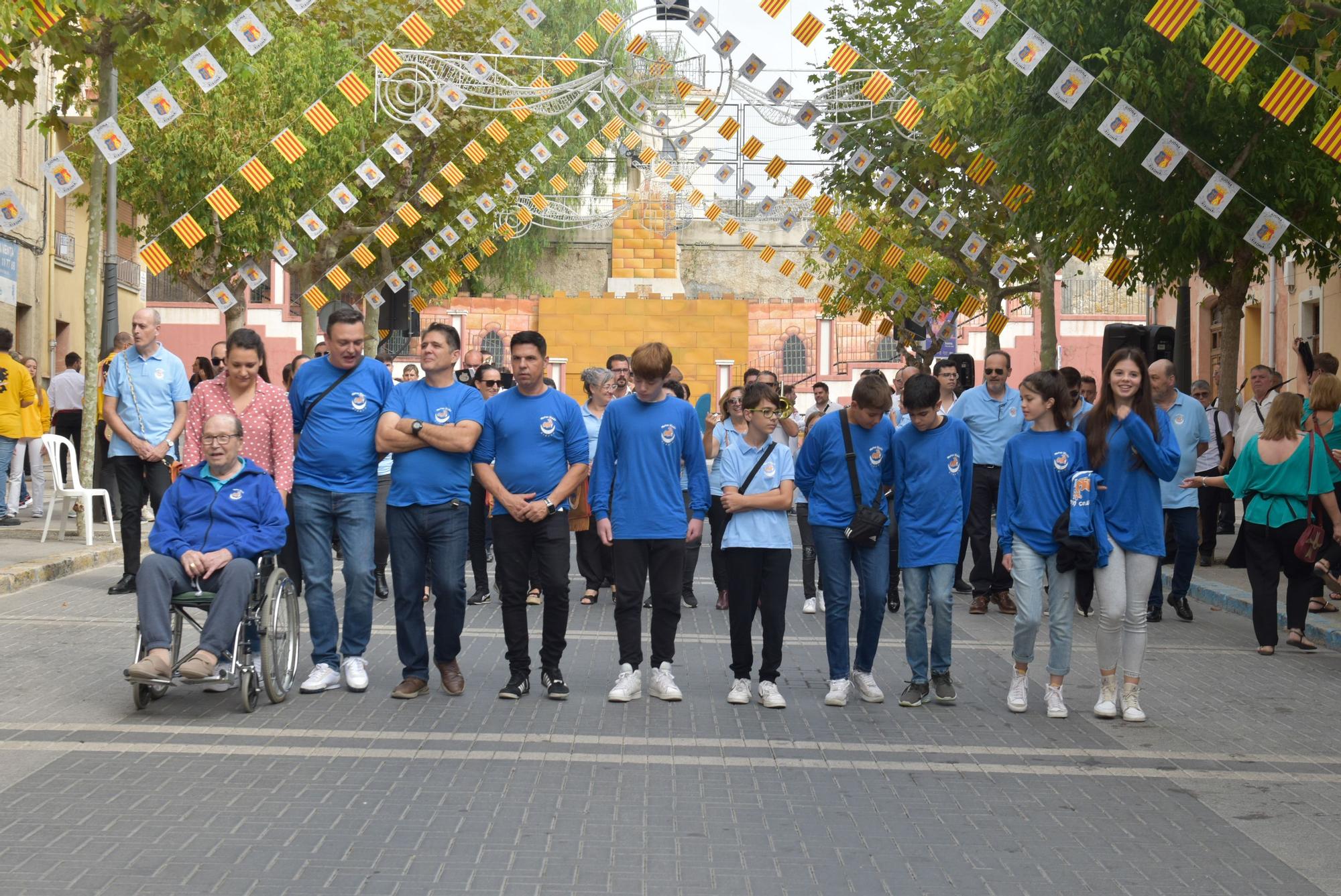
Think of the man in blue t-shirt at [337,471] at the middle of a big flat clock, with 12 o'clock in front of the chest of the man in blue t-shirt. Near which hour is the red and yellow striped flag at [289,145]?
The red and yellow striped flag is roughly at 6 o'clock from the man in blue t-shirt.

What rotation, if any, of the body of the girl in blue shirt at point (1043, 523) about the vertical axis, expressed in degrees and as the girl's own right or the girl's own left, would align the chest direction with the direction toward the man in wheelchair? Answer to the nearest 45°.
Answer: approximately 90° to the girl's own right

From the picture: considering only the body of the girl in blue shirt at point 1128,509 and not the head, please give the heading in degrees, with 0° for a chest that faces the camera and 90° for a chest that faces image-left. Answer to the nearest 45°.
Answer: approximately 0°

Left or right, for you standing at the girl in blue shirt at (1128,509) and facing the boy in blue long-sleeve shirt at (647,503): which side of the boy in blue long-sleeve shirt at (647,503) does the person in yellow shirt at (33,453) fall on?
right

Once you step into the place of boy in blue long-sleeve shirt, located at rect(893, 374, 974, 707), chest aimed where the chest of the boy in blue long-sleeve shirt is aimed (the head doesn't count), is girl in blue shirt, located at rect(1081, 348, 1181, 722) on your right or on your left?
on your left
